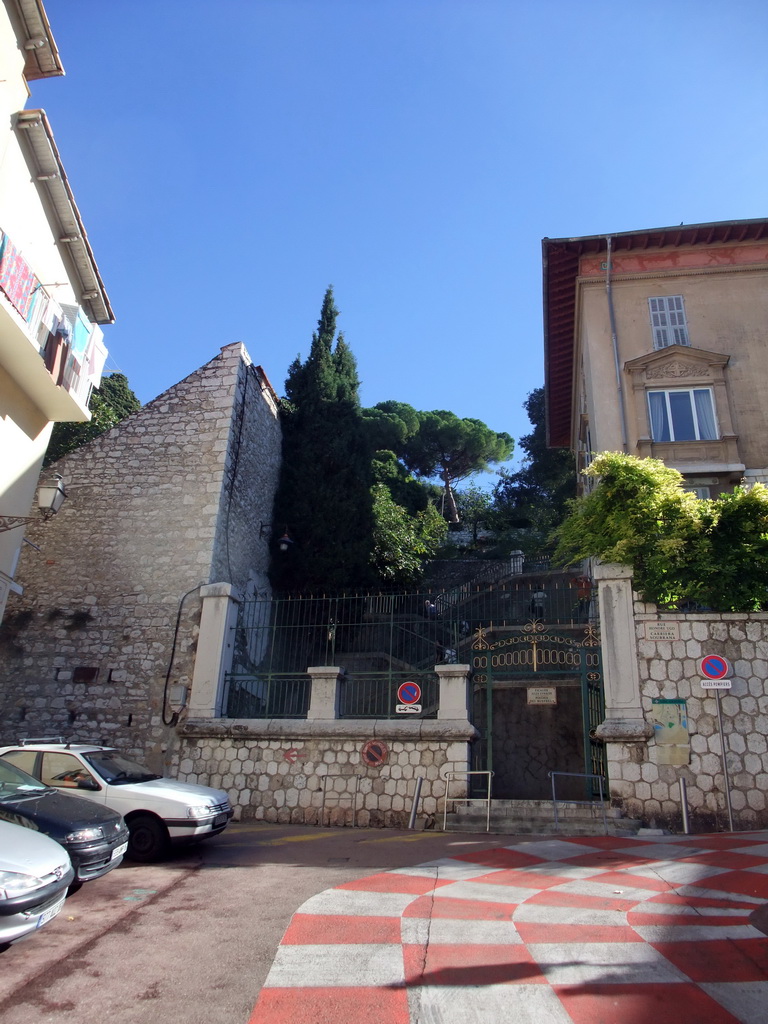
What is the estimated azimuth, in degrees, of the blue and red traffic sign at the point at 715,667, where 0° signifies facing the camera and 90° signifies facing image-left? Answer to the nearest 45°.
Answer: approximately 0°

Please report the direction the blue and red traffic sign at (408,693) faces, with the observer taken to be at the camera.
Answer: facing the viewer

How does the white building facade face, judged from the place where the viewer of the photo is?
facing to the right of the viewer

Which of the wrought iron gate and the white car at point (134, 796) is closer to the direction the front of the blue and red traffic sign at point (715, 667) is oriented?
the white car

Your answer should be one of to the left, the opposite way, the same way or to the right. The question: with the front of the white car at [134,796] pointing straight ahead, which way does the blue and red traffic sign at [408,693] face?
to the right

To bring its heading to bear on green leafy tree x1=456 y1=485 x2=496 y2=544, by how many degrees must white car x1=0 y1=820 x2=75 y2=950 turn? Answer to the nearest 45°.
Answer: approximately 90° to its left

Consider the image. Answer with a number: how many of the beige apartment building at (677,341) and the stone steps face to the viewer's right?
0

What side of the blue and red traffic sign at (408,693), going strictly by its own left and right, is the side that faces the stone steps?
left

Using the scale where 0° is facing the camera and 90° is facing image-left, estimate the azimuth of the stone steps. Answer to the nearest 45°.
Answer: approximately 0°

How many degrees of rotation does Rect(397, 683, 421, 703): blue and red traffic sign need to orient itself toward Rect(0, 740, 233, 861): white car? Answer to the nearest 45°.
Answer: approximately 45° to its right

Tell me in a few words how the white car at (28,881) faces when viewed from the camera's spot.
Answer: facing the viewer and to the right of the viewer

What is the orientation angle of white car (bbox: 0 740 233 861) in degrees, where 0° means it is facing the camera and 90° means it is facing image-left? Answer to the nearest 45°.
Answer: approximately 315°
